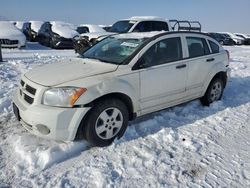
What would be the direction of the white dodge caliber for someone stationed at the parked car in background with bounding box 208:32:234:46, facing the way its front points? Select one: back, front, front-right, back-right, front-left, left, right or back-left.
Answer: front-right

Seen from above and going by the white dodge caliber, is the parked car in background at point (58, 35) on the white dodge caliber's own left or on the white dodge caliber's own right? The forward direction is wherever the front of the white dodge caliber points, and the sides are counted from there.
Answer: on the white dodge caliber's own right

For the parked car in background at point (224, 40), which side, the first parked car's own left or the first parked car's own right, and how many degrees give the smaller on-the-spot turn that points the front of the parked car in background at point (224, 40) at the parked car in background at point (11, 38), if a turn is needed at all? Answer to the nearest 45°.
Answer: approximately 90° to the first parked car's own right

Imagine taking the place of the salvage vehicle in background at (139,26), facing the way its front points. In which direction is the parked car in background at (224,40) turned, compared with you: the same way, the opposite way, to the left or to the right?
to the left

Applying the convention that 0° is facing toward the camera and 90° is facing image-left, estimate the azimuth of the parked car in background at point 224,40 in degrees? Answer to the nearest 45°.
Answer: approximately 315°

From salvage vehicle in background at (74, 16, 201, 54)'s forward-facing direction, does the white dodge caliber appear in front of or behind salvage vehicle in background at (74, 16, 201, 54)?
in front

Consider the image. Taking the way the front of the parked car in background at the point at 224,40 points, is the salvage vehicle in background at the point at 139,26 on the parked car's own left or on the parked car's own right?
on the parked car's own right

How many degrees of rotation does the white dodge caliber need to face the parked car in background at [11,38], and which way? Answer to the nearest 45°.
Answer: approximately 90° to its right

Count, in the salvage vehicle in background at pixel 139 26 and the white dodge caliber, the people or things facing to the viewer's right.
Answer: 0

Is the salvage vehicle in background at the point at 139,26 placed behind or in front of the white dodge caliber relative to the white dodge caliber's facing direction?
behind

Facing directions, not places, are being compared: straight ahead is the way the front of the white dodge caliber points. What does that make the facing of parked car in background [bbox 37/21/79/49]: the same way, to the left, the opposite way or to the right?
to the left

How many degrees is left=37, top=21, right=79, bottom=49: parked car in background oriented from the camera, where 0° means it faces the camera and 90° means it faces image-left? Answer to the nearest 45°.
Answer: approximately 315°
